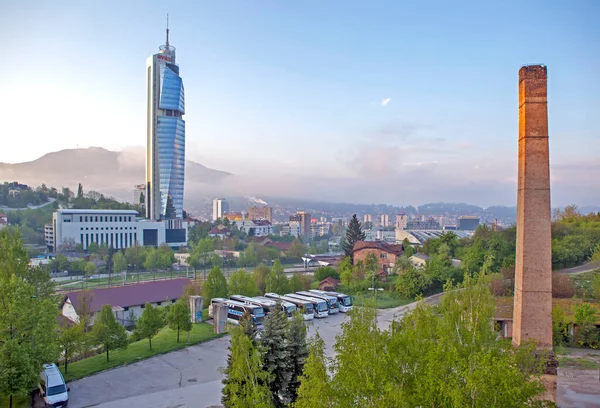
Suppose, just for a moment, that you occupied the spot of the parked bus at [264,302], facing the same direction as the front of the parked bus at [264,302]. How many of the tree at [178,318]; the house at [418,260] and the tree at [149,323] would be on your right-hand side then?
2

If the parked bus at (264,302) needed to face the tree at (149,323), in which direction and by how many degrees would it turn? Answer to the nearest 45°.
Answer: approximately 90° to its right
